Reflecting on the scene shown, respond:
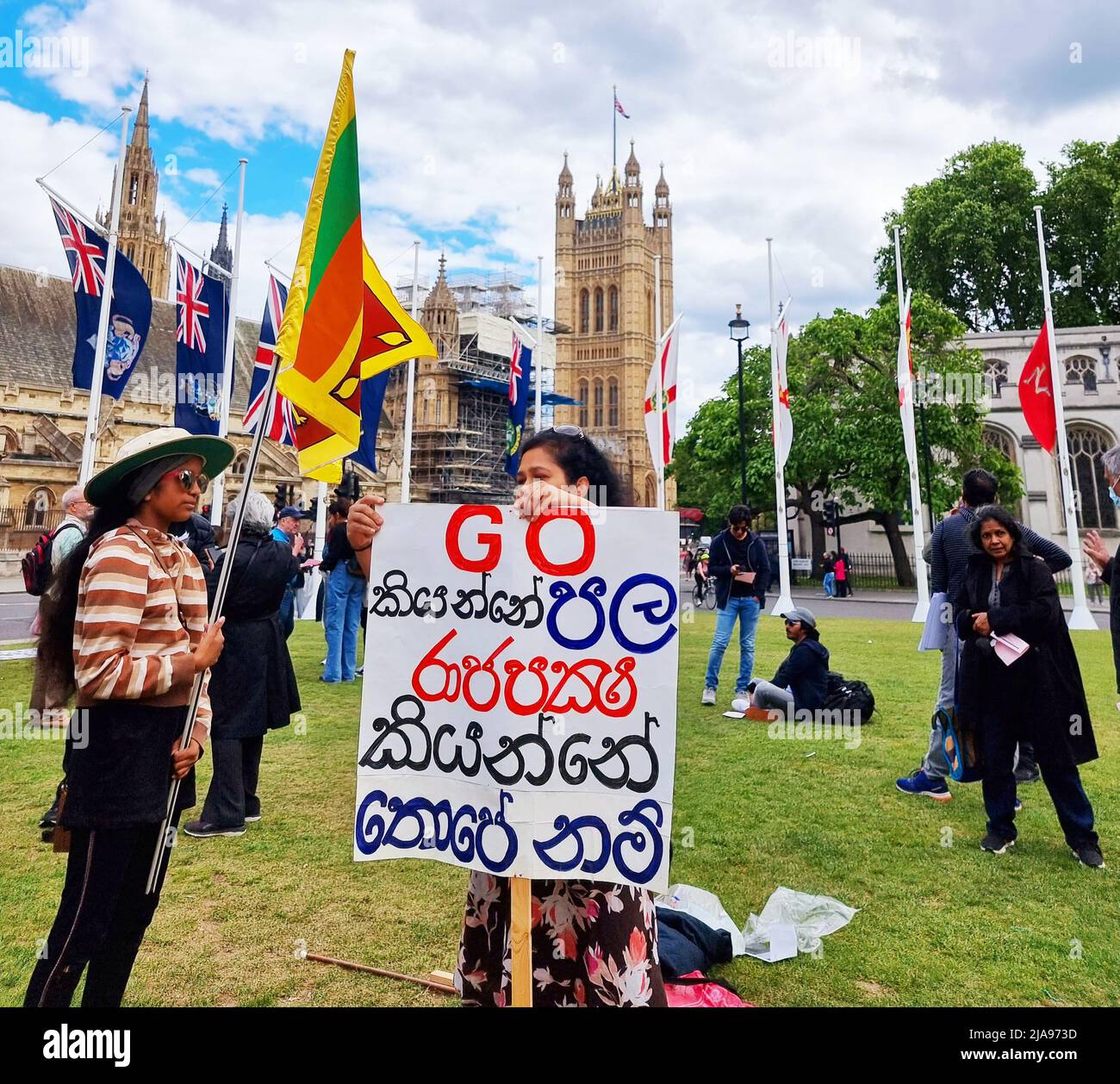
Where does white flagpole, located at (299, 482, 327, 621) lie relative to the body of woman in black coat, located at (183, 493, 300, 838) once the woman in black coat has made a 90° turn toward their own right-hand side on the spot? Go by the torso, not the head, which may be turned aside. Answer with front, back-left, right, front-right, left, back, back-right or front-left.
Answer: front-left

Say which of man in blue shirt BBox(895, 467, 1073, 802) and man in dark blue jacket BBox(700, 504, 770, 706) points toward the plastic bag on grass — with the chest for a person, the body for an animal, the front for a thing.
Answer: man in dark blue jacket BBox(700, 504, 770, 706)

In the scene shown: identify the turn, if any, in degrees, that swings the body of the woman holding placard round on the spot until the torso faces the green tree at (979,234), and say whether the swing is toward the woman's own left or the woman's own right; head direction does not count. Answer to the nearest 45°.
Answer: approximately 180°

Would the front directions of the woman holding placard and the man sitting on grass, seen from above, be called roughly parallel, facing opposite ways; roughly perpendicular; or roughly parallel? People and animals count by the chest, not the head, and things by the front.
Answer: roughly perpendicular

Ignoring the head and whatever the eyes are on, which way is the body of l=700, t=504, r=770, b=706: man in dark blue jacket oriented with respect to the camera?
toward the camera

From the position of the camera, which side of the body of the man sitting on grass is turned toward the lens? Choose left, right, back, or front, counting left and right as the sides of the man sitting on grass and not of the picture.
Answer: left

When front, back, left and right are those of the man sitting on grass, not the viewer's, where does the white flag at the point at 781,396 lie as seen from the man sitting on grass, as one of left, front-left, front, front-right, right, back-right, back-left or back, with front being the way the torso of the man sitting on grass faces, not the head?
right
